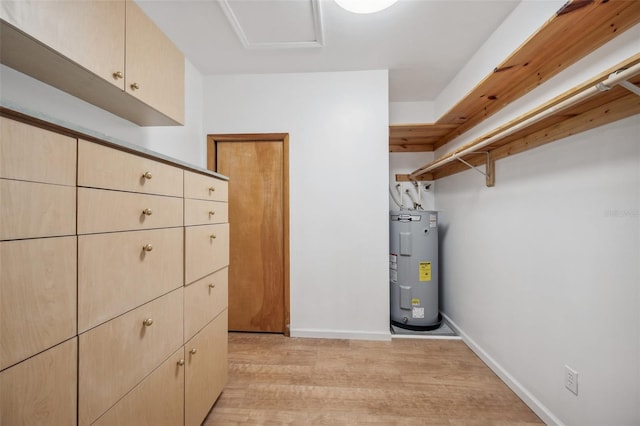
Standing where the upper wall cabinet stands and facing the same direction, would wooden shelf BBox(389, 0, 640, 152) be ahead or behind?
ahead

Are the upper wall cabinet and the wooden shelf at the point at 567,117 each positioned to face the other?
yes

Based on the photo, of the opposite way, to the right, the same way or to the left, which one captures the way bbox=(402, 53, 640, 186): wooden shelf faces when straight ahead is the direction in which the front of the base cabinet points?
the opposite way

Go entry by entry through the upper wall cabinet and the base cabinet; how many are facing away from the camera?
0

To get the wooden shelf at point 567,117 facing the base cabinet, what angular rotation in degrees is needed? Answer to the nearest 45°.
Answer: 0° — it already faces it

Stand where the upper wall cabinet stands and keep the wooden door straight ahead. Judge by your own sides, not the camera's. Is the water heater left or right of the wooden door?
right

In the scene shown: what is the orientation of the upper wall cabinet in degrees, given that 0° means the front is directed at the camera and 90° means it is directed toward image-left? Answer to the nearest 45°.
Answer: approximately 315°

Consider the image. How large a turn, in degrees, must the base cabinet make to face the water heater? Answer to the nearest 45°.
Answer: approximately 45° to its left

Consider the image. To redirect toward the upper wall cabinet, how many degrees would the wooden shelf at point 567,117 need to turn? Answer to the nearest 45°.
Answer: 0° — it already faces it

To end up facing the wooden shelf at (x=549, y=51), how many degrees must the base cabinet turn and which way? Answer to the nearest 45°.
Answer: approximately 45° to its left

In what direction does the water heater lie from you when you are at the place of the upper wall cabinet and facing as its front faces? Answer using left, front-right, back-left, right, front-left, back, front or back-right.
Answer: front-left

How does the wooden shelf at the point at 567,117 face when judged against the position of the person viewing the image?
facing the viewer and to the left of the viewer

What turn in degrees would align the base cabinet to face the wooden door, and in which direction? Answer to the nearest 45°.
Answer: approximately 90° to its left

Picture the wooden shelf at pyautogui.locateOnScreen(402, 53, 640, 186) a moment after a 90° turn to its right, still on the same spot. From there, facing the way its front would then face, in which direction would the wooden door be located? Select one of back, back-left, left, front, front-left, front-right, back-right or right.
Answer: front-left

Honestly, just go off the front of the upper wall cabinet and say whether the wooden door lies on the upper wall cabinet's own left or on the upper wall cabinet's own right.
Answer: on the upper wall cabinet's own left
